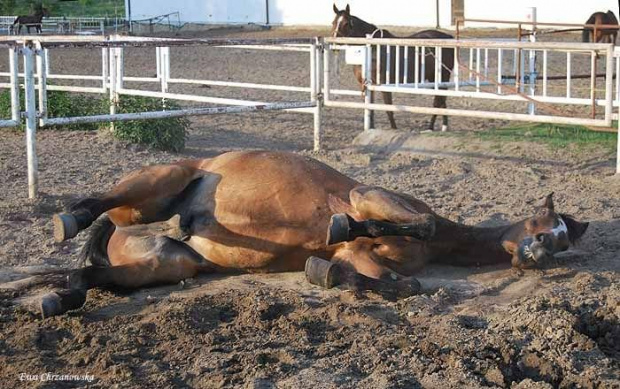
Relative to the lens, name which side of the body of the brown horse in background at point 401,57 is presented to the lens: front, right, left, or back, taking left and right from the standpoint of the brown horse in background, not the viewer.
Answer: left

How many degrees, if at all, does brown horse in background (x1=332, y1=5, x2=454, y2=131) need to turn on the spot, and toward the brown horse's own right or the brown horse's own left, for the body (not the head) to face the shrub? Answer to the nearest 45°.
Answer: approximately 45° to the brown horse's own left

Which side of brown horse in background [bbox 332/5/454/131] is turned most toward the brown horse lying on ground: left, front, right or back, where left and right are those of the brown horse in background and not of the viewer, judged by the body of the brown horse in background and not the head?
left

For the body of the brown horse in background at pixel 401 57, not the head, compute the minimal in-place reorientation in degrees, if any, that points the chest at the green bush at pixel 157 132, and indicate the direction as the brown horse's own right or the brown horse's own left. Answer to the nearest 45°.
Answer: approximately 45° to the brown horse's own left

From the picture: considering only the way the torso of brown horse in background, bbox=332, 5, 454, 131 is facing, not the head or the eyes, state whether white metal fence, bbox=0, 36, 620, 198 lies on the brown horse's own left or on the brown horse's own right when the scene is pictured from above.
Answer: on the brown horse's own left

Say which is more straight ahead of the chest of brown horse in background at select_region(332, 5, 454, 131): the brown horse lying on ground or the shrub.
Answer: the shrub
